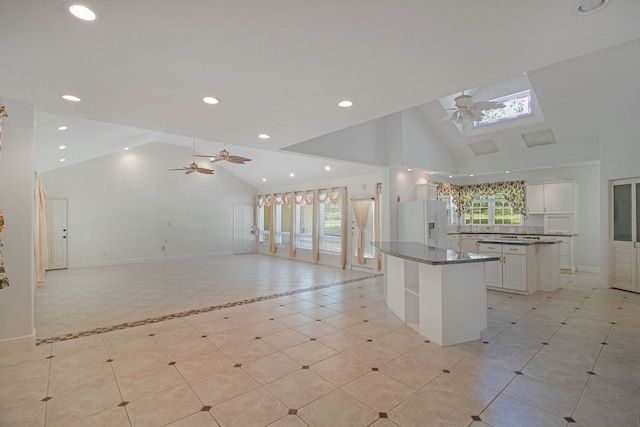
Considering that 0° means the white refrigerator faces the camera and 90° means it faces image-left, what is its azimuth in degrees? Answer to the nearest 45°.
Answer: approximately 315°

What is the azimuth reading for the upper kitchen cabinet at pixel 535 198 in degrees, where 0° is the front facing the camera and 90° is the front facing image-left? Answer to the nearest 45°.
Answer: approximately 0°

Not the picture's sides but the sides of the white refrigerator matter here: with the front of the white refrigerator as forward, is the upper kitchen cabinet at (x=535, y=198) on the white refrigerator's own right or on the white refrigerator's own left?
on the white refrigerator's own left

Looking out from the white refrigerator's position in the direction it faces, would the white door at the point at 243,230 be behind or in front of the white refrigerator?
behind

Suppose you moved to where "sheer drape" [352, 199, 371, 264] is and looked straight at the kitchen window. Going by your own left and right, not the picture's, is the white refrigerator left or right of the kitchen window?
right

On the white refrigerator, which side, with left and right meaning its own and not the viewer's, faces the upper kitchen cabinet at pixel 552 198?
left

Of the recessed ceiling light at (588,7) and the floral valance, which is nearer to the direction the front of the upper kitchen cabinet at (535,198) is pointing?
the recessed ceiling light

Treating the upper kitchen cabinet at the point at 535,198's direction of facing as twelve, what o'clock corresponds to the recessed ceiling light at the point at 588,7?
The recessed ceiling light is roughly at 12 o'clock from the upper kitchen cabinet.

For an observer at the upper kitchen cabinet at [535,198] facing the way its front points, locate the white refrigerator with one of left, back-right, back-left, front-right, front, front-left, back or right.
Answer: front-right

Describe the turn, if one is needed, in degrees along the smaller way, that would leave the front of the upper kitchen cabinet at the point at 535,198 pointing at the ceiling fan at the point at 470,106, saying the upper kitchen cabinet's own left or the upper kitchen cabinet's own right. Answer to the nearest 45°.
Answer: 0° — it already faces it

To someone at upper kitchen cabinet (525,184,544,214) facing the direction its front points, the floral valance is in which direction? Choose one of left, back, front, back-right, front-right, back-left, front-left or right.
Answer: right

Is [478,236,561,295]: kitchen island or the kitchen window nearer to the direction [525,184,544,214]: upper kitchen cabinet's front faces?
the kitchen island
